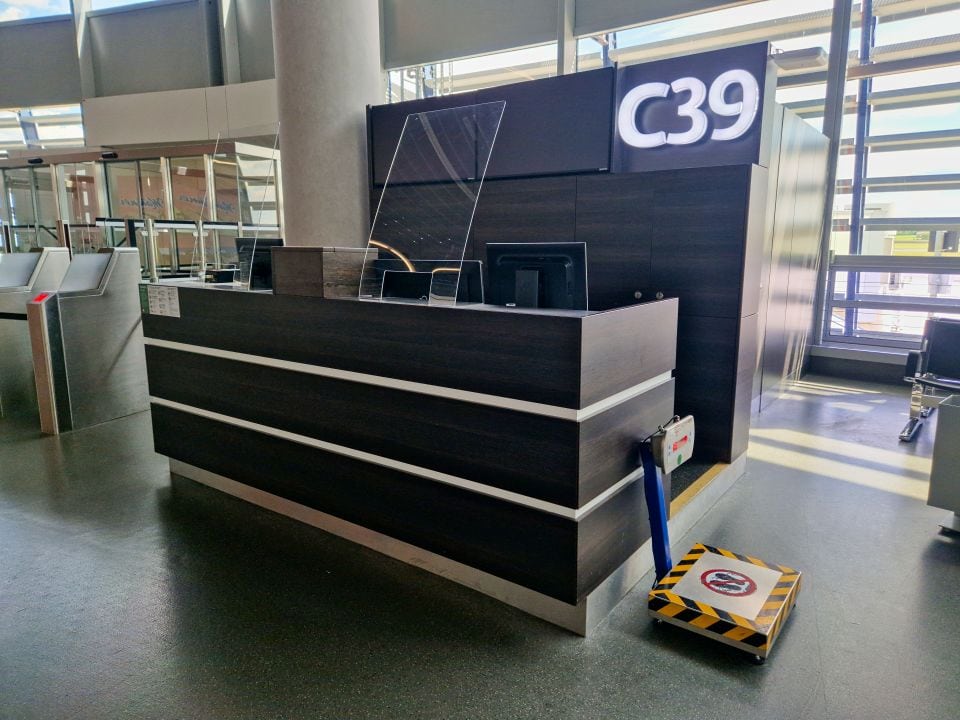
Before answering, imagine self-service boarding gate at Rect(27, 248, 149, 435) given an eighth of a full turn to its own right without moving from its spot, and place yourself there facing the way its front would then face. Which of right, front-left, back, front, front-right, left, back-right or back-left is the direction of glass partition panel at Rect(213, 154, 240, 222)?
back-right

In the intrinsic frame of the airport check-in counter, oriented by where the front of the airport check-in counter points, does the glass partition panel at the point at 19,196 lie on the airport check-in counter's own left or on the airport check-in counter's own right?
on the airport check-in counter's own right

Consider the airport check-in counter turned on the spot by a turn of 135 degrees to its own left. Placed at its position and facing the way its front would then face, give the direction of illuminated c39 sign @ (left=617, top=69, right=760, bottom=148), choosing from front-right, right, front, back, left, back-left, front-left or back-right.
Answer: front-left

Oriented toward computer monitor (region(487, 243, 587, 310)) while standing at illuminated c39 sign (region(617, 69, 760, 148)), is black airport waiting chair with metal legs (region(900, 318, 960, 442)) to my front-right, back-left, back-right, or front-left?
back-left

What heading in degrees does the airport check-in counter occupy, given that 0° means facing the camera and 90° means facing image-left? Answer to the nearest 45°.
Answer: approximately 45°

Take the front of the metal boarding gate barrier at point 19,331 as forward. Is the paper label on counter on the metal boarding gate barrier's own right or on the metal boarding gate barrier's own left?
on the metal boarding gate barrier's own left

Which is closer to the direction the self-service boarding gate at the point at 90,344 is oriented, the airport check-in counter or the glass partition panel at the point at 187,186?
the airport check-in counter

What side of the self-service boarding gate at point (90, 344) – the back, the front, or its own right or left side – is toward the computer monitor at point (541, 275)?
left

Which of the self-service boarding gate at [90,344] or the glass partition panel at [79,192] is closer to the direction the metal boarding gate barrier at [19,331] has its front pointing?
the self-service boarding gate

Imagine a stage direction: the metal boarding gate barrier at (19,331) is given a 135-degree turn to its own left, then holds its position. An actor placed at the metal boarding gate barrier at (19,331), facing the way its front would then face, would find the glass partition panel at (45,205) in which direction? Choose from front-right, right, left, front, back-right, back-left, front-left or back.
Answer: left
